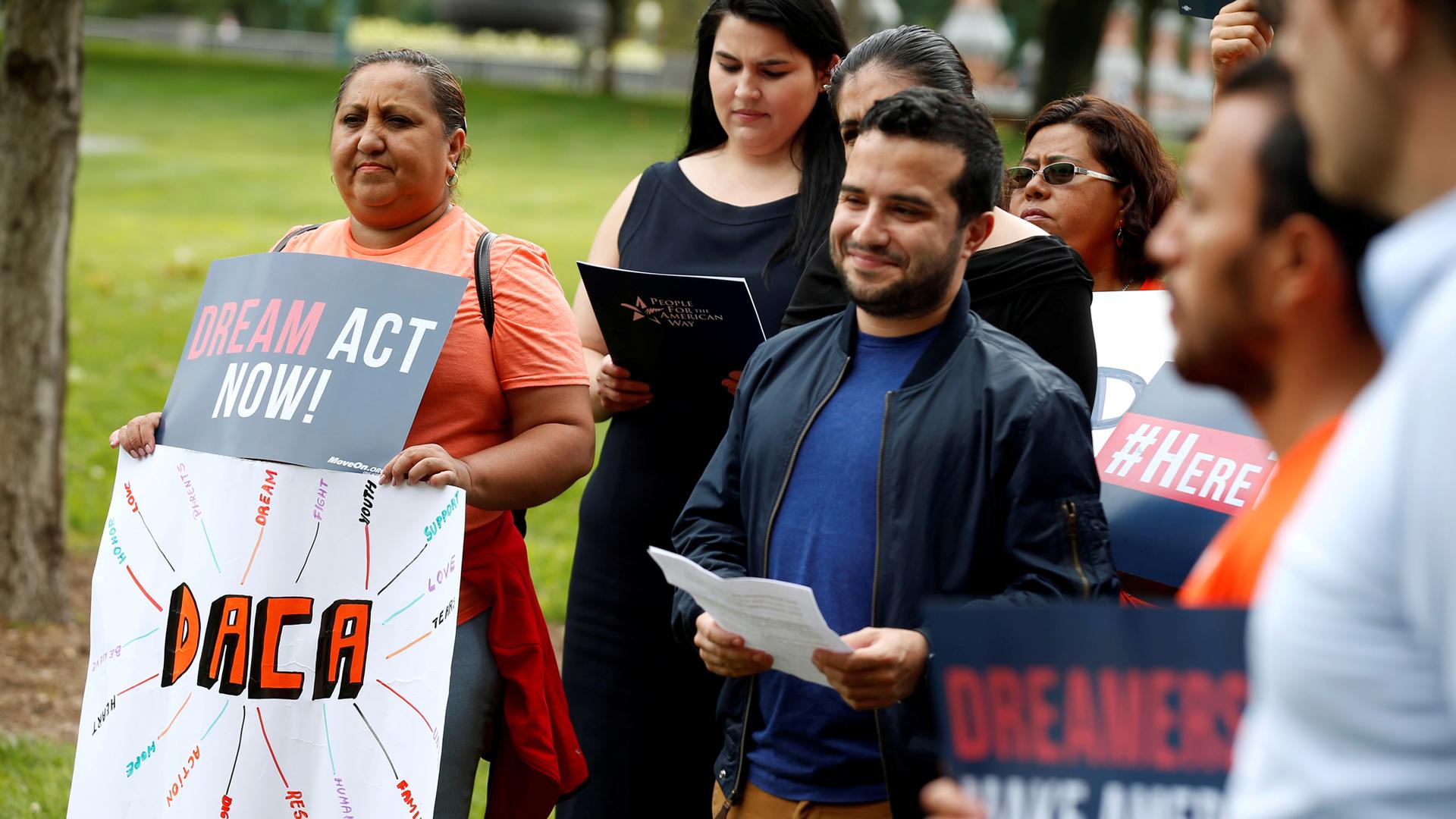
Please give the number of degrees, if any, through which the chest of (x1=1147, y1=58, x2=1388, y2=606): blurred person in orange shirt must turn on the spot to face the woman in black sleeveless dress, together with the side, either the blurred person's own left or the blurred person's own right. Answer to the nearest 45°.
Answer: approximately 45° to the blurred person's own right

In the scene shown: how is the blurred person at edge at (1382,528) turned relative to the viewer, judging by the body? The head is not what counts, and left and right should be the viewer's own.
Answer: facing to the left of the viewer

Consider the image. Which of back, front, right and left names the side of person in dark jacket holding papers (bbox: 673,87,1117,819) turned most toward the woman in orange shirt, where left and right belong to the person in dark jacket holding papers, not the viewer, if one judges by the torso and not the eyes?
right

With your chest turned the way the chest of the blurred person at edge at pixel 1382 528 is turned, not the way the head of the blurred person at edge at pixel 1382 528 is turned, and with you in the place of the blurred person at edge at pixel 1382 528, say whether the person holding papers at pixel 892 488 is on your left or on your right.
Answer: on your right

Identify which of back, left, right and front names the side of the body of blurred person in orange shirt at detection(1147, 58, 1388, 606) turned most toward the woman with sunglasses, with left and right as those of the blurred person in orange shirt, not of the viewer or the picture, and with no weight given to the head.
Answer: right

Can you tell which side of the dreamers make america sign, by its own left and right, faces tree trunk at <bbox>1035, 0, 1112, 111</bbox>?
back

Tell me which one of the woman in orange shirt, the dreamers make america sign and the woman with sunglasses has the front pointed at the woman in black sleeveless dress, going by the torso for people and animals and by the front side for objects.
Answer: the woman with sunglasses

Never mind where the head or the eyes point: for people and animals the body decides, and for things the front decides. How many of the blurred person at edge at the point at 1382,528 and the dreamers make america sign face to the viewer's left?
1

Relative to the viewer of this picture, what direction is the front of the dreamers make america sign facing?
facing the viewer

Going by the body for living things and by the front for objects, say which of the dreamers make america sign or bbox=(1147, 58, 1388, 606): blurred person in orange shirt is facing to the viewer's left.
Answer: the blurred person in orange shirt

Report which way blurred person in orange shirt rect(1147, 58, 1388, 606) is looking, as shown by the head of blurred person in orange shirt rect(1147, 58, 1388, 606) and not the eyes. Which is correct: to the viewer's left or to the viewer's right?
to the viewer's left

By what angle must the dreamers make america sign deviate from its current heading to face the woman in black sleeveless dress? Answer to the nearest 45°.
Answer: approximately 135° to its right

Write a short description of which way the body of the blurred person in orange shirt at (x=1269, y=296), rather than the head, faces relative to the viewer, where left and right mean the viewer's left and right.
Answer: facing to the left of the viewer

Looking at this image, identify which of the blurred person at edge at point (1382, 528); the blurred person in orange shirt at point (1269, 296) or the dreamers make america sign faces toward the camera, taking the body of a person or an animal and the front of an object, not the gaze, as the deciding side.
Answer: the dreamers make america sign
